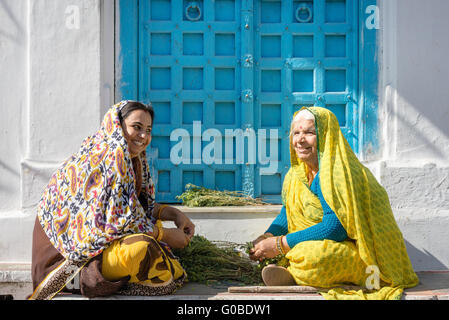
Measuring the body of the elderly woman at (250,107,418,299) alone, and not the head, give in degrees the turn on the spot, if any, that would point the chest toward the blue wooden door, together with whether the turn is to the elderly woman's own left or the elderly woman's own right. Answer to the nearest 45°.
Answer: approximately 90° to the elderly woman's own right

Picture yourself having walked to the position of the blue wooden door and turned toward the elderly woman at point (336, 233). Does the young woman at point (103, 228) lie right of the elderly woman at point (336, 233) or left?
right

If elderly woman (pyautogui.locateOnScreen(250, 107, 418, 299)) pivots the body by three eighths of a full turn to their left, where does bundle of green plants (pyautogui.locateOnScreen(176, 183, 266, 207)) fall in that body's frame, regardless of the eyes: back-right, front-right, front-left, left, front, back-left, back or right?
back-left

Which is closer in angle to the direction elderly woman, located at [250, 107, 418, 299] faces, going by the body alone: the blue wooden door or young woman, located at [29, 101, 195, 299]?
the young woman

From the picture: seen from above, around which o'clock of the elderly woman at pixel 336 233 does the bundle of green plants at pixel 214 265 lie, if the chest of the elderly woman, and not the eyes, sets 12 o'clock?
The bundle of green plants is roughly at 2 o'clock from the elderly woman.

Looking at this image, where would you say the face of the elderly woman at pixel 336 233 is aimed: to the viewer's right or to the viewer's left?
to the viewer's left

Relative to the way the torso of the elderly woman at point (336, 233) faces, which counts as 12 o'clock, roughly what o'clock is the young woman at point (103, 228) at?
the young woman at point (103, 228) is roughly at 1 o'clock from the elderly woman at point (336, 233).
